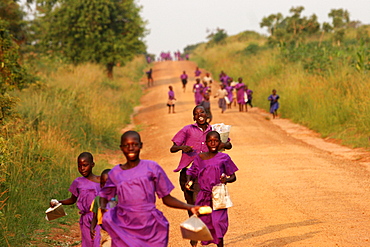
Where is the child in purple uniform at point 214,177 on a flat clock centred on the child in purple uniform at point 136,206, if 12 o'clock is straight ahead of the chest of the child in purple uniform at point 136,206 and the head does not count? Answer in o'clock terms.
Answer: the child in purple uniform at point 214,177 is roughly at 7 o'clock from the child in purple uniform at point 136,206.

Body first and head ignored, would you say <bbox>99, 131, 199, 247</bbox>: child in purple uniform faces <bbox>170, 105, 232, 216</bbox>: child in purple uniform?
no

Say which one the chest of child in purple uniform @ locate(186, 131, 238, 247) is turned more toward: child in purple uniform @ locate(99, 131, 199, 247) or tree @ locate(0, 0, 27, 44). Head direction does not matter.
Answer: the child in purple uniform

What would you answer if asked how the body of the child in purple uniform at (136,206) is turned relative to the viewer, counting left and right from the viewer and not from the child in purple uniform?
facing the viewer

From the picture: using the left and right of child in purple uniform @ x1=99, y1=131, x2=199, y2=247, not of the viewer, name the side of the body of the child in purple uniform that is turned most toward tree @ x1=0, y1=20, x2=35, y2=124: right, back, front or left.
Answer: back

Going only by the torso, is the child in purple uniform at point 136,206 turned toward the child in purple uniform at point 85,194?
no

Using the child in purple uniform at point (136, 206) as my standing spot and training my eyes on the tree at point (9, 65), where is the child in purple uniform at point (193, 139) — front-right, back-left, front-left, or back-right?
front-right

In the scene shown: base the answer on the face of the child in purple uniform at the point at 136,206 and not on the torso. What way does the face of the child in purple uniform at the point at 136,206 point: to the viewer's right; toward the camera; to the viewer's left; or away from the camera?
toward the camera

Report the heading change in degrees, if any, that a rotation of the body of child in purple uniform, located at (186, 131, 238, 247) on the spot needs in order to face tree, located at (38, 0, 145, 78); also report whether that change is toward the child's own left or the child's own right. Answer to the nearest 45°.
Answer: approximately 180°

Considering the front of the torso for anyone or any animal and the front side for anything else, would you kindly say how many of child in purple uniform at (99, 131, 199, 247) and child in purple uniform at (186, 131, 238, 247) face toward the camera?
2

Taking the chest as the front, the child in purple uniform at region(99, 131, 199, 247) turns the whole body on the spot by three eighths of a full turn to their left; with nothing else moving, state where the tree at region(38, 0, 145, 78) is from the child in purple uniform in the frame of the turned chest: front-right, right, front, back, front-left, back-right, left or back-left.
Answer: front-left

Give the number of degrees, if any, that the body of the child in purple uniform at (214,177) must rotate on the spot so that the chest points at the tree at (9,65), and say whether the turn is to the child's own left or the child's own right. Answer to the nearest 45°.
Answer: approximately 135° to the child's own right

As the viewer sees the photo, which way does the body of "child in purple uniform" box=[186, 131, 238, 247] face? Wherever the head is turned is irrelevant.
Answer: toward the camera

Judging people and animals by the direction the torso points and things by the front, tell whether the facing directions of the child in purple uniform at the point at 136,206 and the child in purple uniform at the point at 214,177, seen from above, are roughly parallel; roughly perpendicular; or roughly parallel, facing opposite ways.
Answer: roughly parallel

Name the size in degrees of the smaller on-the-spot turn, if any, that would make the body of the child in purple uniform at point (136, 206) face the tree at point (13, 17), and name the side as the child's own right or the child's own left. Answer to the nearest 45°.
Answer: approximately 180°
